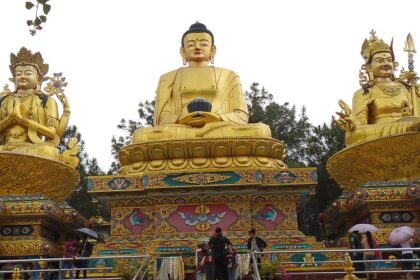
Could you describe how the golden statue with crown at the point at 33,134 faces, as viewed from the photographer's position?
facing the viewer and to the left of the viewer

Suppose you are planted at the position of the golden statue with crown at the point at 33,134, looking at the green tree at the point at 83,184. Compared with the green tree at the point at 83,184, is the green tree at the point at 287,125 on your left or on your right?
right

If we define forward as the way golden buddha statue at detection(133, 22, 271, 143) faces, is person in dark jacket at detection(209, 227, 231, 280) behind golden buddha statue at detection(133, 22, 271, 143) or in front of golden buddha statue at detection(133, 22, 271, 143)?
in front

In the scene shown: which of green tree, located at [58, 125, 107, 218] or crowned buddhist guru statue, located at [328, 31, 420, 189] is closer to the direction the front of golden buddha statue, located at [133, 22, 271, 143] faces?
the crowned buddhist guru statue

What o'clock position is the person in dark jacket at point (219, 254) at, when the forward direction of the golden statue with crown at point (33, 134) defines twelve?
The person in dark jacket is roughly at 10 o'clock from the golden statue with crown.

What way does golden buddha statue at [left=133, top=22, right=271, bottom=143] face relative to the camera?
toward the camera

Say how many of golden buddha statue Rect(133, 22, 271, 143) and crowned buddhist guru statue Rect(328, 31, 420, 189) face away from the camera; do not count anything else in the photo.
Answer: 0

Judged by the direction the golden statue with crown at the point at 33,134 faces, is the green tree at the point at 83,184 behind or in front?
behind

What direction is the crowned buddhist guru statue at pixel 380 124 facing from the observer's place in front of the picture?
facing the viewer and to the right of the viewer

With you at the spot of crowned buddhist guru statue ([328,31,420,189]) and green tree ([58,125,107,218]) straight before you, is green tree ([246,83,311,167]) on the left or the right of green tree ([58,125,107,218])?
right

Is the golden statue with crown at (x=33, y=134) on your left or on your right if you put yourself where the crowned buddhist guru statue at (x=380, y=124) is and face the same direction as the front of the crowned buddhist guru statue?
on your right

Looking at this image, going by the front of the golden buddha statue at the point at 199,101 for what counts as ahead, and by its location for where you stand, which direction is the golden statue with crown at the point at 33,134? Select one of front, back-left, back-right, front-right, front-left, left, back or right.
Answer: right

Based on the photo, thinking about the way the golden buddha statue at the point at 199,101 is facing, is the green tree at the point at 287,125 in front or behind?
behind
